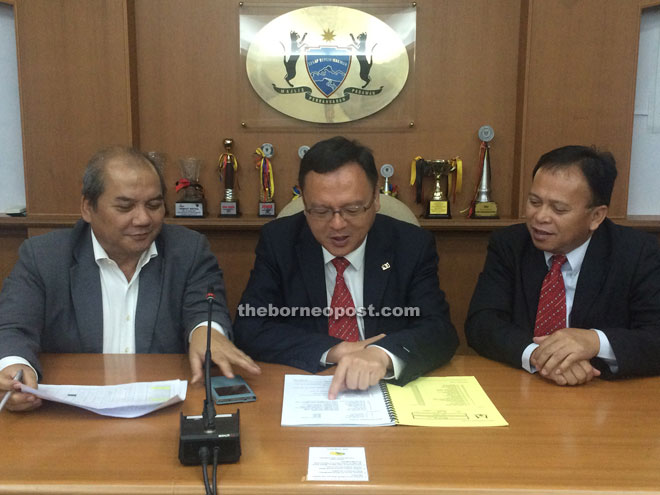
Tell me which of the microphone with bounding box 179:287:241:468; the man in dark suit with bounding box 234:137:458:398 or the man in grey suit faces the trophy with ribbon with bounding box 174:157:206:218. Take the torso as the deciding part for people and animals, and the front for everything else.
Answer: the microphone

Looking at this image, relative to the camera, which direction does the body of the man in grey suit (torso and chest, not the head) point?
toward the camera

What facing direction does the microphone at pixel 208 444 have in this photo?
away from the camera

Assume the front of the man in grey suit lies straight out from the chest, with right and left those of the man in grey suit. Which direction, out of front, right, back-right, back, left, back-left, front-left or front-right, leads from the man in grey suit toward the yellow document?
front-left

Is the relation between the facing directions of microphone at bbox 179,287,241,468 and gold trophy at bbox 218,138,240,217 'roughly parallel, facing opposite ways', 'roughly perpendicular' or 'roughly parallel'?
roughly parallel, facing opposite ways

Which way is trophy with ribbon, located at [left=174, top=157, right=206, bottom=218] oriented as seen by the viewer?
toward the camera

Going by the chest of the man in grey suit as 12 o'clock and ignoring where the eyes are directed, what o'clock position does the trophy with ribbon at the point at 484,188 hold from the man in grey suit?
The trophy with ribbon is roughly at 8 o'clock from the man in grey suit.

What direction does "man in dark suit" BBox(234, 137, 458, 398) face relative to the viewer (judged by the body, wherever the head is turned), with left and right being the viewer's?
facing the viewer

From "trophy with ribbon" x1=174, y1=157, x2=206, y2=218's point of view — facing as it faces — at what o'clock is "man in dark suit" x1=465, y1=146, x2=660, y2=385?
The man in dark suit is roughly at 11 o'clock from the trophy with ribbon.

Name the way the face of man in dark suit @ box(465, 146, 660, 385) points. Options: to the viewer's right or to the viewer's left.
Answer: to the viewer's left

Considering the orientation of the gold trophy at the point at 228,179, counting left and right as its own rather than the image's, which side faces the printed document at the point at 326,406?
front

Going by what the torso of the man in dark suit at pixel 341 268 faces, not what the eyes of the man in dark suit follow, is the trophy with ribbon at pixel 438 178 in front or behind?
behind

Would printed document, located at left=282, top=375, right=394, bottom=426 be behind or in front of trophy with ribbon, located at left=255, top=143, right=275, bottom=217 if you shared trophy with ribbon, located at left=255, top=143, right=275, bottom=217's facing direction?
in front
